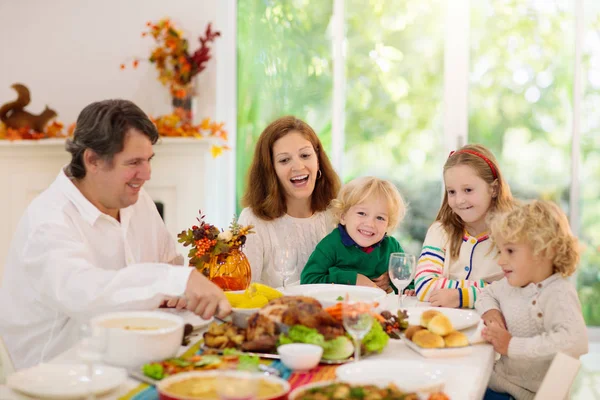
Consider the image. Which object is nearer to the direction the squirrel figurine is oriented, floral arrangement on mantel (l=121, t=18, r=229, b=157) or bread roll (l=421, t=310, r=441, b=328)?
the floral arrangement on mantel

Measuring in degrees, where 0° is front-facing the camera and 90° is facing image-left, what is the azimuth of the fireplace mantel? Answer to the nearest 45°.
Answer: approximately 0°

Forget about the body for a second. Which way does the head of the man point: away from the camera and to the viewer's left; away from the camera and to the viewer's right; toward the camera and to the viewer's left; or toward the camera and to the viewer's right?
toward the camera and to the viewer's right

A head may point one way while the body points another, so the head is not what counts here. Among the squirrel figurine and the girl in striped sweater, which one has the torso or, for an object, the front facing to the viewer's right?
the squirrel figurine

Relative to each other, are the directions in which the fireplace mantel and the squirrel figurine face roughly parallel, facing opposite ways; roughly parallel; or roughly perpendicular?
roughly perpendicular

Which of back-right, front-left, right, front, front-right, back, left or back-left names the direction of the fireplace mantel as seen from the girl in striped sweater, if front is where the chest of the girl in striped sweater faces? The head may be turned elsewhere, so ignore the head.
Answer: right

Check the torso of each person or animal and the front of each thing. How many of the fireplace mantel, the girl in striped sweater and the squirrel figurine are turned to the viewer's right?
1

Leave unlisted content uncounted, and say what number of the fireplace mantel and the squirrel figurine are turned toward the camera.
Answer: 1

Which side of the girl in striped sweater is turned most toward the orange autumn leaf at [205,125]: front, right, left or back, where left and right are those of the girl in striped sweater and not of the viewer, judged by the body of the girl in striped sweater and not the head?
right

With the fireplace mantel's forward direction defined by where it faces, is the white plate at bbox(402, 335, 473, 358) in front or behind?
in front

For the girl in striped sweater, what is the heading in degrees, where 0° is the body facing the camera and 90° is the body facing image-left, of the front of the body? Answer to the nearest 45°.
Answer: approximately 45°

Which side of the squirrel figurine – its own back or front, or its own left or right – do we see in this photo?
right
